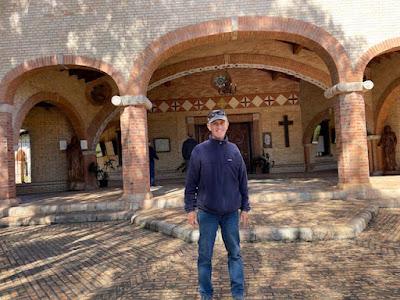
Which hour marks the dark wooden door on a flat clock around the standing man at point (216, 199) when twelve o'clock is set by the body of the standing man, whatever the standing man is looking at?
The dark wooden door is roughly at 6 o'clock from the standing man.

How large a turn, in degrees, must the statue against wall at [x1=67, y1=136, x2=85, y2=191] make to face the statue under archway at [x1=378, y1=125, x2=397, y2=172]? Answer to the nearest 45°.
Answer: approximately 90° to its left

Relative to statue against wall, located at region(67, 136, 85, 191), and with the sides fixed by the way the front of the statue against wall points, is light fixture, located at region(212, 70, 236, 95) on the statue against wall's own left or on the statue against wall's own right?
on the statue against wall's own left

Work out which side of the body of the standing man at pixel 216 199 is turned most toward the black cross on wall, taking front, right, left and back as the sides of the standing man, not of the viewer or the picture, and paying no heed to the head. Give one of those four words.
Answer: back

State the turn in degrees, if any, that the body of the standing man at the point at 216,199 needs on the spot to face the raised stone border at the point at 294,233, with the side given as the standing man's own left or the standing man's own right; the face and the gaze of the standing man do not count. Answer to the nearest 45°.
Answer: approximately 135° to the standing man's own left

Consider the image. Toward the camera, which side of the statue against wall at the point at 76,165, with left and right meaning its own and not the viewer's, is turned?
front

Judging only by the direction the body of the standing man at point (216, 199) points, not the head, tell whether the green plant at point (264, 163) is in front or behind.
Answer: behind

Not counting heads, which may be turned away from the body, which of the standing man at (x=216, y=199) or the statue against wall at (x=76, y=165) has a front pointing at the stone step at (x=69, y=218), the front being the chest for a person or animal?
the statue against wall

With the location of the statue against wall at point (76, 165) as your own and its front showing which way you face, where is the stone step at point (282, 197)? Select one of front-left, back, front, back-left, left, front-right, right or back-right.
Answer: front-left

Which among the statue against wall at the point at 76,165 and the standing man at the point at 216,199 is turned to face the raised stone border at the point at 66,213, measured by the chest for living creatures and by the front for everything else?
the statue against wall

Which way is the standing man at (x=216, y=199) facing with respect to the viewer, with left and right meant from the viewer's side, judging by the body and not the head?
facing the viewer
